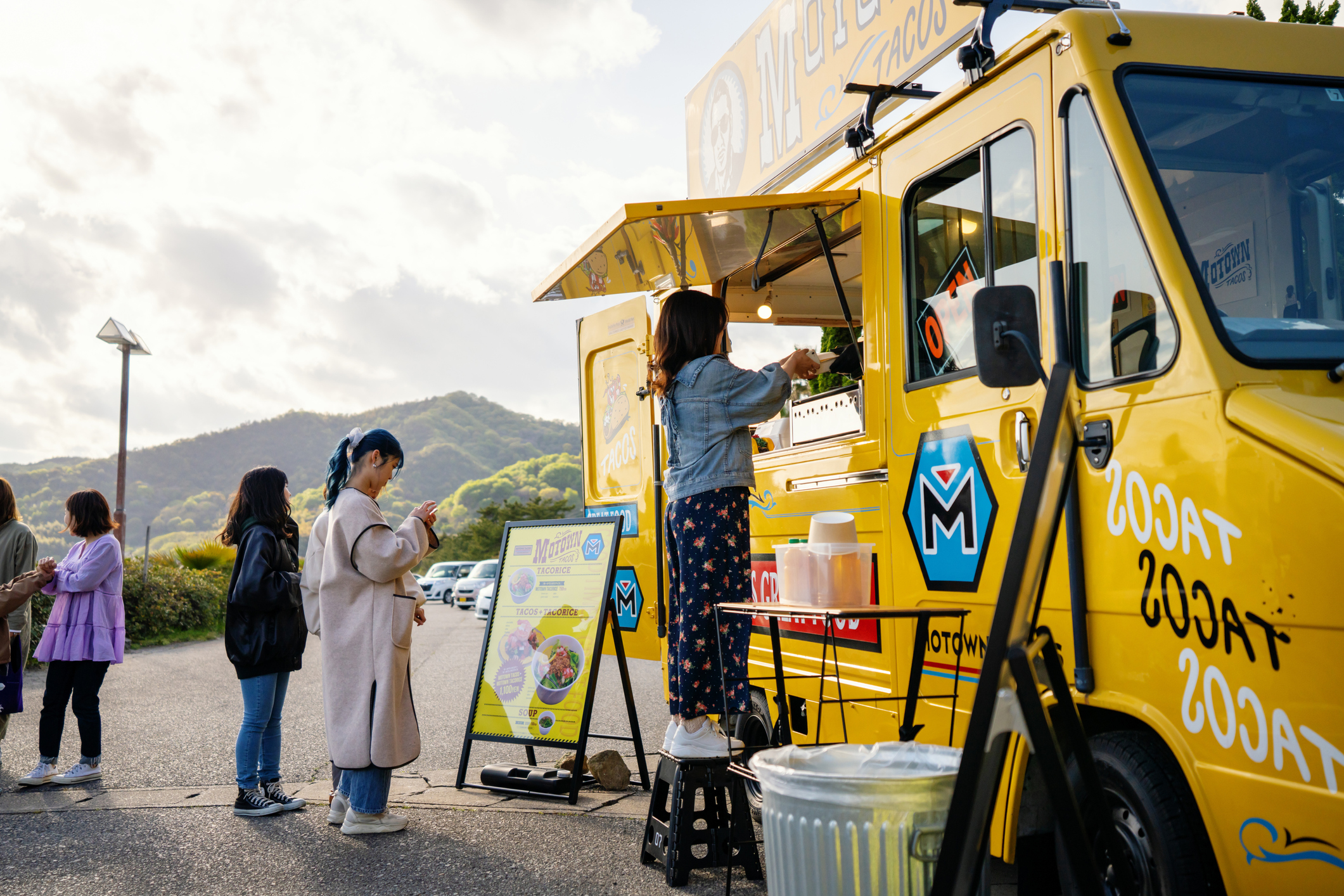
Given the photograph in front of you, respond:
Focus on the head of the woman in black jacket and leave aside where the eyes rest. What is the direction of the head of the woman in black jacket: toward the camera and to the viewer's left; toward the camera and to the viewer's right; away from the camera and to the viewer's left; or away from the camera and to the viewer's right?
away from the camera and to the viewer's right

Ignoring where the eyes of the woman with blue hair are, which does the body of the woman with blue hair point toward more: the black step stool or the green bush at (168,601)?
the black step stool

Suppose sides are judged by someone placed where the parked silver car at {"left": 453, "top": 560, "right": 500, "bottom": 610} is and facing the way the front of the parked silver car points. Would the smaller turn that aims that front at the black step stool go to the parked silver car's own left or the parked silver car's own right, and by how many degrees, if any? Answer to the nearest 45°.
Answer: approximately 45° to the parked silver car's own left

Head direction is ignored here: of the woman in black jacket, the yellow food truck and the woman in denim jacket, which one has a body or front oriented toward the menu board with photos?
the woman in black jacket

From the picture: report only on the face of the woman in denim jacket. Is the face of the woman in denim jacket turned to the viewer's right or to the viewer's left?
to the viewer's right

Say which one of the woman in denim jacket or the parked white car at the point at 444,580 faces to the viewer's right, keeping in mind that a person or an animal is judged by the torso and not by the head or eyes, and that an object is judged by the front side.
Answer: the woman in denim jacket

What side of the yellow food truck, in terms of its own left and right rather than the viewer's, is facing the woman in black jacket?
back

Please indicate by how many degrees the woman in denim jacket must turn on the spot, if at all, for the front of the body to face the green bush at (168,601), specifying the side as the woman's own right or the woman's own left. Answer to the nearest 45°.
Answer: approximately 135° to the woman's own left

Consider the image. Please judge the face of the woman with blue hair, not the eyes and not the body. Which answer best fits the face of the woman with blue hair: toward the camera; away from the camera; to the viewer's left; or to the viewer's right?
to the viewer's right

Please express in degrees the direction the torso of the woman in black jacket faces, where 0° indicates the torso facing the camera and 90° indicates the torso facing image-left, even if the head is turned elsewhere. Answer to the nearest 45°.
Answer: approximately 270°

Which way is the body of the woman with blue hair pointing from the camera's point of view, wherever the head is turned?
to the viewer's right
